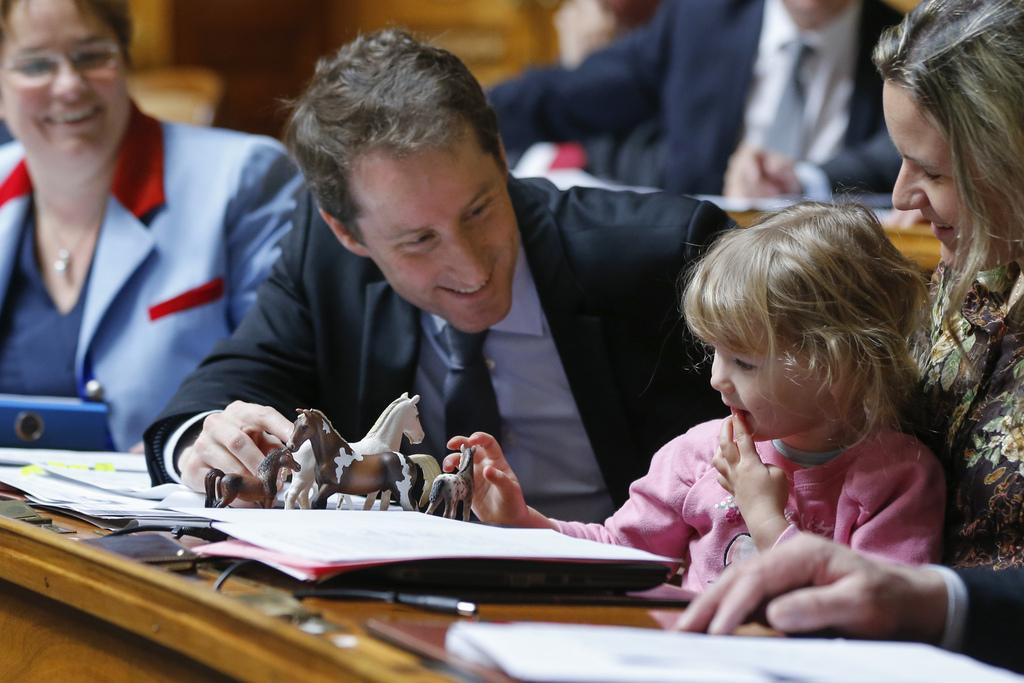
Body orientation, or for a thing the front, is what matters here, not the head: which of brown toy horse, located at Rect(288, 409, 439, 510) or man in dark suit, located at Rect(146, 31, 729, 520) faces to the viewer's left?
the brown toy horse

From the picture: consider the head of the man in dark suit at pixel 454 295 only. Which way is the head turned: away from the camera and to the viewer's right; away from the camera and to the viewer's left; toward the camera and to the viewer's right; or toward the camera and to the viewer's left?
toward the camera and to the viewer's right

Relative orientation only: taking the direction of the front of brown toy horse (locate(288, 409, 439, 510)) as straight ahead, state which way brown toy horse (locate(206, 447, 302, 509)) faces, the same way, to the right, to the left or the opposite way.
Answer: the opposite way

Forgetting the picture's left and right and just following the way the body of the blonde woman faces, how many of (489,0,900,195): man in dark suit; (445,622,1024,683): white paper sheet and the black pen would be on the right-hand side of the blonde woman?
1

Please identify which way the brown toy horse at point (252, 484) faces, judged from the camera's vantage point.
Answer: facing to the right of the viewer

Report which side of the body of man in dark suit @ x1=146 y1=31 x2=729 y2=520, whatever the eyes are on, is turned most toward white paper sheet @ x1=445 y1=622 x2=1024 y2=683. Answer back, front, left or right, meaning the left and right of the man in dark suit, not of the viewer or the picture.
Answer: front

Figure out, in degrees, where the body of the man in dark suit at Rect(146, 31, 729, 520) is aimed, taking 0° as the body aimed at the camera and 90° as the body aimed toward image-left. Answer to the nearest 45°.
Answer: approximately 0°

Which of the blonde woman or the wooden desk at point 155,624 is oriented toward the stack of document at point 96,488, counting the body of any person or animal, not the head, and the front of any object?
the blonde woman

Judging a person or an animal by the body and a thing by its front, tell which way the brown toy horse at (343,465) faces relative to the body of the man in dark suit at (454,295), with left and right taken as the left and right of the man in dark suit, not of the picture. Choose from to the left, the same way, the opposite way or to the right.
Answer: to the right

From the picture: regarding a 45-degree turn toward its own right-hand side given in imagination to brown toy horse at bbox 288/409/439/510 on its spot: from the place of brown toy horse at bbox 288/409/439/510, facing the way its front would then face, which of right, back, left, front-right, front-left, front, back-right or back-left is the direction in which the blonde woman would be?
back-right

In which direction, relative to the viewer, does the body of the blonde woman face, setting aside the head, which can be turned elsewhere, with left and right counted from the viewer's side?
facing to the left of the viewer
